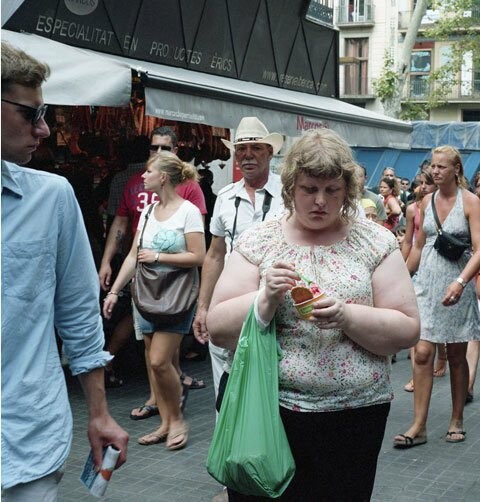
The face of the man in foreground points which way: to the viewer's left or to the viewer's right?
to the viewer's right

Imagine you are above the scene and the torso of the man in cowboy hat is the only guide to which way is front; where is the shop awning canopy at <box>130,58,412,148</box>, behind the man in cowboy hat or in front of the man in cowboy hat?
behind

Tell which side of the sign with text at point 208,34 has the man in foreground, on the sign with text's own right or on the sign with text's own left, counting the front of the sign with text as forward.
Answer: on the sign with text's own right

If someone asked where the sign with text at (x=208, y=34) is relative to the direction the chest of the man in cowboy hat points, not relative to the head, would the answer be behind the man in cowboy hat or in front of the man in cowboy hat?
behind

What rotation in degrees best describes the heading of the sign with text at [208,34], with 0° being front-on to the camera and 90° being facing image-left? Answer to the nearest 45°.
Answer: approximately 315°
